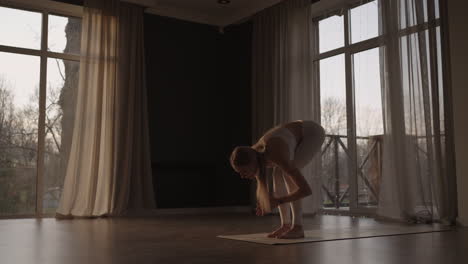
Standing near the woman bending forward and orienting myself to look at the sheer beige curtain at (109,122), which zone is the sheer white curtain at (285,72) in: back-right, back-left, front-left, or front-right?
front-right

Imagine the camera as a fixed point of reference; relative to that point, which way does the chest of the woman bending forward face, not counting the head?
to the viewer's left

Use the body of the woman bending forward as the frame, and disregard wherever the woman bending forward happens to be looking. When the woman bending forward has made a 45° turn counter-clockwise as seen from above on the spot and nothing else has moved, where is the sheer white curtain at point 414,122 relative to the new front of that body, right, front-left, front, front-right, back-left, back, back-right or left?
back

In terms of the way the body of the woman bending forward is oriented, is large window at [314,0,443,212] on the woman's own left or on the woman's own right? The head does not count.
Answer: on the woman's own right

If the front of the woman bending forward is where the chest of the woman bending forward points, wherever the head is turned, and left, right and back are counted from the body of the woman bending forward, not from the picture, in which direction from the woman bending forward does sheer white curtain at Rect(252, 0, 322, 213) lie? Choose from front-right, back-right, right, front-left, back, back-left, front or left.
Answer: right

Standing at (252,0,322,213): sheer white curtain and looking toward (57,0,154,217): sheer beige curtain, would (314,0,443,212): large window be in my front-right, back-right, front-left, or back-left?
back-left

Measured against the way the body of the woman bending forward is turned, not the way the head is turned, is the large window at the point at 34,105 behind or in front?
in front

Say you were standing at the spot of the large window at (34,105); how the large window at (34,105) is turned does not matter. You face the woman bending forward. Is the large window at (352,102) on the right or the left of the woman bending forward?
left

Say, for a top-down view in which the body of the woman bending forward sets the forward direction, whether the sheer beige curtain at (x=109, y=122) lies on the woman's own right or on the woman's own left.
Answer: on the woman's own right
